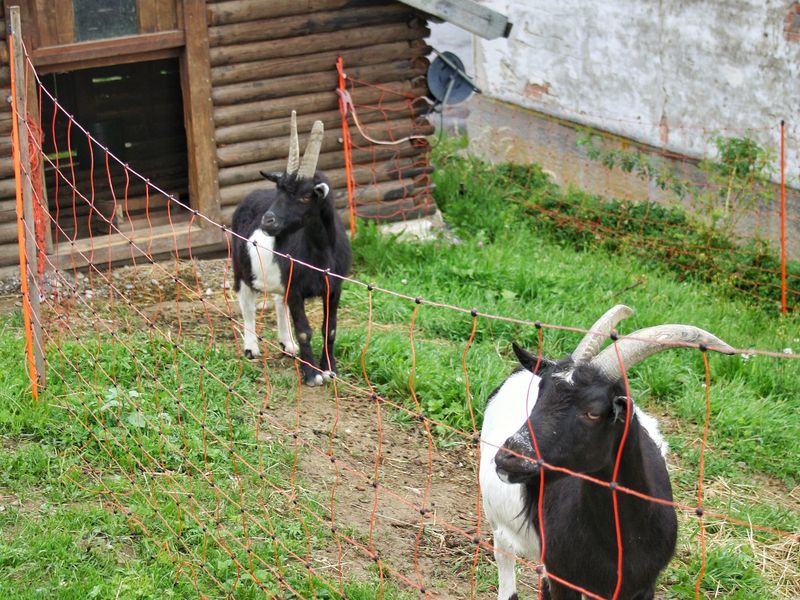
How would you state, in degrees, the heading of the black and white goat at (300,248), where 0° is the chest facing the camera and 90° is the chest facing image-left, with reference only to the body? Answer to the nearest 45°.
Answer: approximately 315°

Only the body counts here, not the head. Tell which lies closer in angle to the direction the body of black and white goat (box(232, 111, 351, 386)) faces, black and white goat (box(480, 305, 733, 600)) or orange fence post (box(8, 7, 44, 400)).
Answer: the black and white goat

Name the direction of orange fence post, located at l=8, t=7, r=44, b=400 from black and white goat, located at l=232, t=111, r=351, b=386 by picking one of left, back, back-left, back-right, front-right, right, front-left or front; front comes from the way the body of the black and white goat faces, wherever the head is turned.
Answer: right

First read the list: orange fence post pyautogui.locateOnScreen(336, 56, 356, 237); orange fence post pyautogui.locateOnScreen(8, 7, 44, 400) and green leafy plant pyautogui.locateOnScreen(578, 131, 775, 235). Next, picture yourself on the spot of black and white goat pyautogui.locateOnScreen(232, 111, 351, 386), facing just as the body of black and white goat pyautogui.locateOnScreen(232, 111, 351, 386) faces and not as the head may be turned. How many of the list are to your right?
1

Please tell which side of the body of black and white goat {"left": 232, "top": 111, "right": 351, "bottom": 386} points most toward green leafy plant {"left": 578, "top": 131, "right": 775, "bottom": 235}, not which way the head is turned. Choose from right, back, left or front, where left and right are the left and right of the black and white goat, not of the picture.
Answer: left

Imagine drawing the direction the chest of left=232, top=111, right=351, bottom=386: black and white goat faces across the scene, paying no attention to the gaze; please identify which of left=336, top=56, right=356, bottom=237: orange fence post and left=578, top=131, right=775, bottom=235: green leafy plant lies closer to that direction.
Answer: the green leafy plant

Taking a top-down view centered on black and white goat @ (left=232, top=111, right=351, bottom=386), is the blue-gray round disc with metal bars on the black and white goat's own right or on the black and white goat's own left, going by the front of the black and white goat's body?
on the black and white goat's own left

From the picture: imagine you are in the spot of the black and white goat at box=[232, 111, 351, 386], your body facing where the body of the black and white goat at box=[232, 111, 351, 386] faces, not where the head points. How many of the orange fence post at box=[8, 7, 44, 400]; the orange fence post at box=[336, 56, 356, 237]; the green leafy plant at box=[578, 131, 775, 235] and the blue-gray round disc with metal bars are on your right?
1

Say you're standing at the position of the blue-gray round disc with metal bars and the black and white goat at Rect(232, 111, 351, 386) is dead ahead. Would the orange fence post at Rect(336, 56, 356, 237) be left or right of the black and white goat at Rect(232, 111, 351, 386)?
right

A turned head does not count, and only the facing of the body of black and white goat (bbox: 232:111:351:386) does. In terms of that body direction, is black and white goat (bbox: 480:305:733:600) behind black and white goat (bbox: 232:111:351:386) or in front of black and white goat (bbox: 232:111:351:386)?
in front

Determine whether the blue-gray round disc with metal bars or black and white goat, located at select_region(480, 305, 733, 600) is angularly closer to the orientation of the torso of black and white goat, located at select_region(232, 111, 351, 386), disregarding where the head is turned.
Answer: the black and white goat
